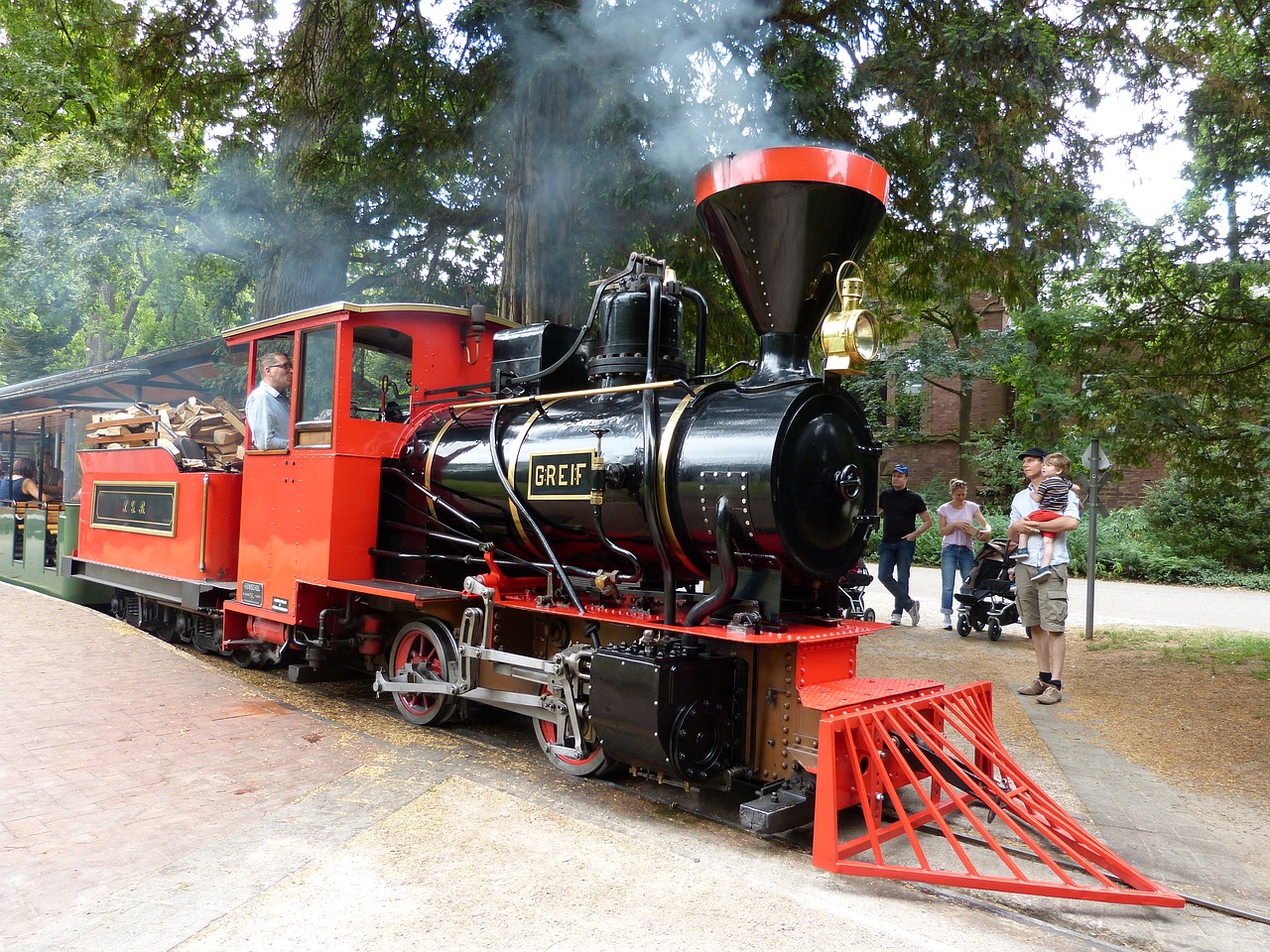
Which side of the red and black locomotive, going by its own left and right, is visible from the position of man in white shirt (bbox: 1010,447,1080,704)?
left

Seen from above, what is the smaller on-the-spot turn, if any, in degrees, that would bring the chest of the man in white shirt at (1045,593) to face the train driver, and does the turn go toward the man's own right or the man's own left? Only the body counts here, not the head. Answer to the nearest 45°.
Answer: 0° — they already face them

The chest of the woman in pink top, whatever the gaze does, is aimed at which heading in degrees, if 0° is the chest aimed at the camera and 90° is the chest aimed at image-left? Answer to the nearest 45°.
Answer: approximately 0°

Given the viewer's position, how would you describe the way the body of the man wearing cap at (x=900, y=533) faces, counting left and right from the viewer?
facing the viewer

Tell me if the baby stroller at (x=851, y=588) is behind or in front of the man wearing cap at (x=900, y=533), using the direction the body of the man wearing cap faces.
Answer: in front

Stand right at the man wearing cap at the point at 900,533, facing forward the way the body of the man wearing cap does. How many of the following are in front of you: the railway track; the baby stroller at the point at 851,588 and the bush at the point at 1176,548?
2

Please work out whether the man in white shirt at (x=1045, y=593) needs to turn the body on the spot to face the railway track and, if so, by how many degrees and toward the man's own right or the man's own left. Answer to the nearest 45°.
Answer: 0° — they already face it

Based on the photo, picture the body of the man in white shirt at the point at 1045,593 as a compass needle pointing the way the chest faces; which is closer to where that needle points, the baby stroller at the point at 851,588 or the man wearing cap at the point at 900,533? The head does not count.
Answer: the baby stroller

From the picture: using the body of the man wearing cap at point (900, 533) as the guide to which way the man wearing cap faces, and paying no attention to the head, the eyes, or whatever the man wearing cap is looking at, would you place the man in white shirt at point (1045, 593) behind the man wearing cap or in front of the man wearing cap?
in front

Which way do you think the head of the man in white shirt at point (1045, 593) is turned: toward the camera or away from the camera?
toward the camera

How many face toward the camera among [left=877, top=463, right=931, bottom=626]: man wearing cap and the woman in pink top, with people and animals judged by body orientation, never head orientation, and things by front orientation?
2
